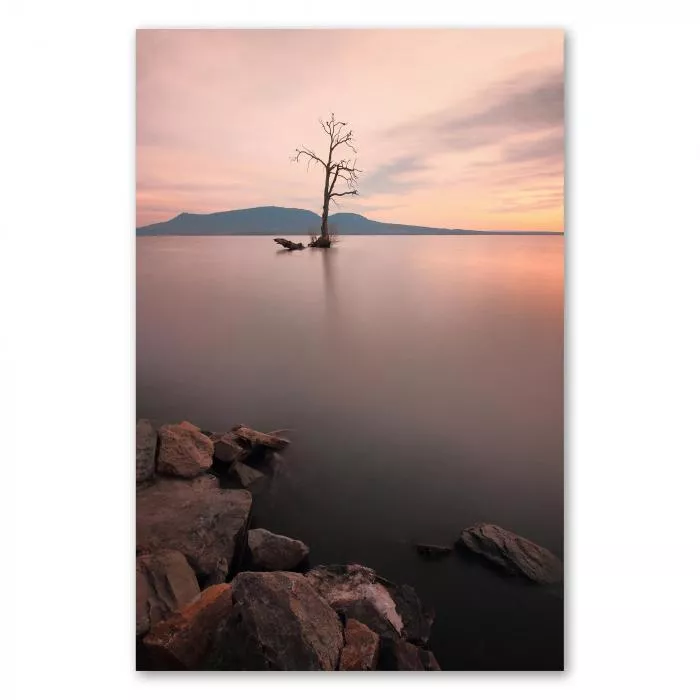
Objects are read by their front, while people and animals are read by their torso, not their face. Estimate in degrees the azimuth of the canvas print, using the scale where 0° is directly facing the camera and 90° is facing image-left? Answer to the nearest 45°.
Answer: approximately 0°
